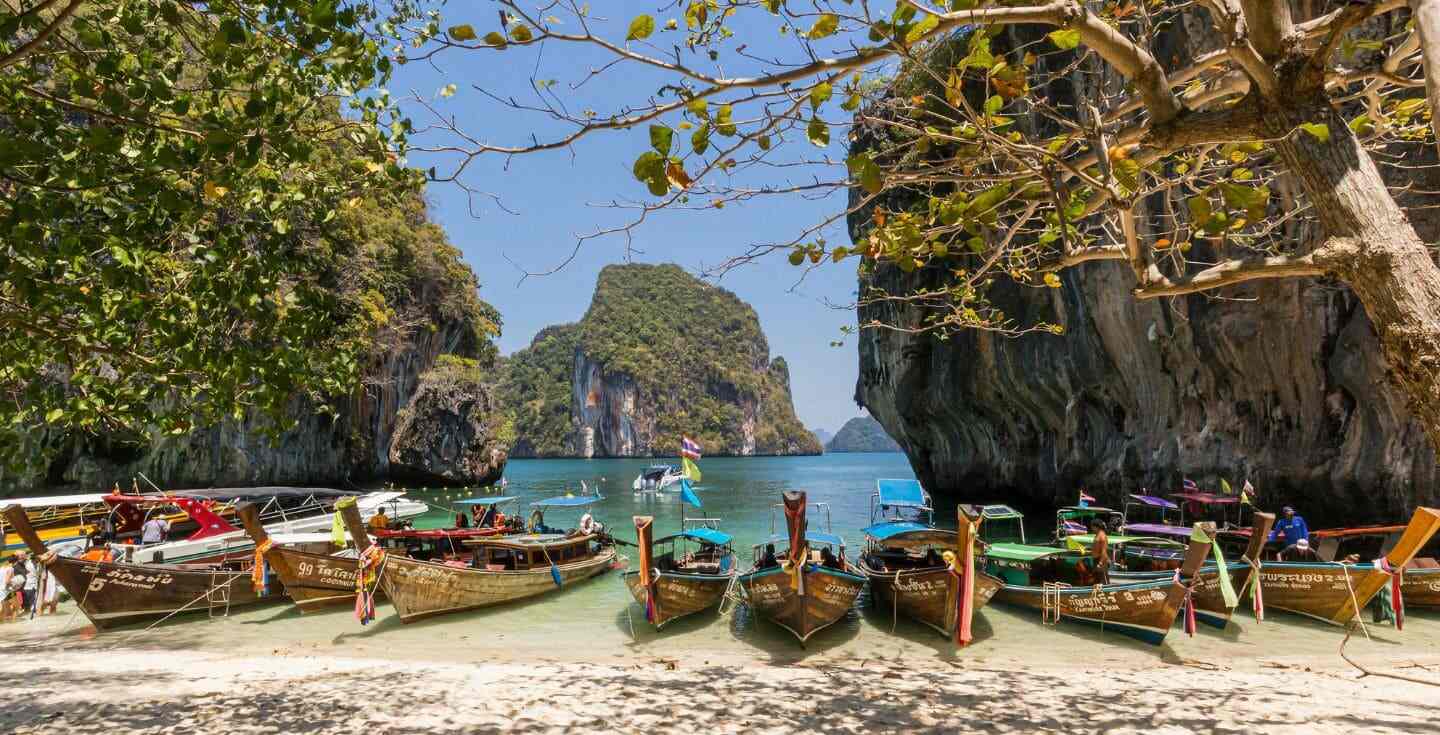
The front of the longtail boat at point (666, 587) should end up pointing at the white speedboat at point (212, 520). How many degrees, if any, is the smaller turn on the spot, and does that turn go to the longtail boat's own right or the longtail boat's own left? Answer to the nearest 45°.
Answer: approximately 90° to the longtail boat's own right

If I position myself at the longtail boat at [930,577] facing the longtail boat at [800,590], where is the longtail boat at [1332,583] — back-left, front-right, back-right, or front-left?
back-left

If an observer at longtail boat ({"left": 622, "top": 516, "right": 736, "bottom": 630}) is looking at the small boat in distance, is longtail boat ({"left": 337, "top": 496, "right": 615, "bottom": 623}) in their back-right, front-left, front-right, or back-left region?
front-left

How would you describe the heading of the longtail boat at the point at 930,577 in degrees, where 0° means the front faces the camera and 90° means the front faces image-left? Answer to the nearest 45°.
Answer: approximately 315°

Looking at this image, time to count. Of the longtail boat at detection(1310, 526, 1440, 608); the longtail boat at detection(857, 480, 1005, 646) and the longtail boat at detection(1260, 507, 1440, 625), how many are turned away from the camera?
0

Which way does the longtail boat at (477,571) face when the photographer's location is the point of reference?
facing the viewer and to the left of the viewer

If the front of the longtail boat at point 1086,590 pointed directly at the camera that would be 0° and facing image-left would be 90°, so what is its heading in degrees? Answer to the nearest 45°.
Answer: approximately 315°

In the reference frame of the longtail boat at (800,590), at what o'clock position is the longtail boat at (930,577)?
the longtail boat at (930,577) is roughly at 8 o'clock from the longtail boat at (800,590).

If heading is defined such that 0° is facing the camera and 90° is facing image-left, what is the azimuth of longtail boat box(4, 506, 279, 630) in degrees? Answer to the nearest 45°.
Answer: approximately 45°

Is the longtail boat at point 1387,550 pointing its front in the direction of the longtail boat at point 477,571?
no

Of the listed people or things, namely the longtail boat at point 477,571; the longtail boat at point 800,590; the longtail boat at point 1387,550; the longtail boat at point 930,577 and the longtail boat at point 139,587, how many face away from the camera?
0

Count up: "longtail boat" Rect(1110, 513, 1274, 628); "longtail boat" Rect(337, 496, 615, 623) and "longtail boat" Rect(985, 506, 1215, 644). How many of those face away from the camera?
0

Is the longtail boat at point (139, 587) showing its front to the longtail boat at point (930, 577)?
no

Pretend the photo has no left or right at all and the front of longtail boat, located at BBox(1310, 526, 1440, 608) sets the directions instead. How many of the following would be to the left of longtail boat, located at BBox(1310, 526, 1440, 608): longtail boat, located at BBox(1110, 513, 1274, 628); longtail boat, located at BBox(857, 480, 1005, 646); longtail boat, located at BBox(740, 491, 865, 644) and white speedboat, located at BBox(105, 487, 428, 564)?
0

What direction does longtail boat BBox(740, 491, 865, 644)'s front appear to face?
toward the camera

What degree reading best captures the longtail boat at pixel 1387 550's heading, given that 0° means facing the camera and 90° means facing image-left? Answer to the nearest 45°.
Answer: approximately 315°

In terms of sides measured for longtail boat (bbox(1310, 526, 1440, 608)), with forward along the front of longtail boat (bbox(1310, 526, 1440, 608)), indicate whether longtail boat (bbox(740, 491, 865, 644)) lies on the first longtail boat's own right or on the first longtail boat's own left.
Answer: on the first longtail boat's own right

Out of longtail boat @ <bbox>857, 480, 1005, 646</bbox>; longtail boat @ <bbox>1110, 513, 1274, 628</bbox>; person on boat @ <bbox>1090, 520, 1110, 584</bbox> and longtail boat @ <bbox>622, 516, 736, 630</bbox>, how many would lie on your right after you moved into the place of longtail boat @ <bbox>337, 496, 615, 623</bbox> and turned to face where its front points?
0

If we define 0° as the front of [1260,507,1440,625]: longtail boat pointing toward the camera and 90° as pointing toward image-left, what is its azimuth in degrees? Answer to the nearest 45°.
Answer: approximately 315°

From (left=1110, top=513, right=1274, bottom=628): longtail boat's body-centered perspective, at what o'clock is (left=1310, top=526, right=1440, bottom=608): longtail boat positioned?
(left=1310, top=526, right=1440, bottom=608): longtail boat is roughly at 9 o'clock from (left=1110, top=513, right=1274, bottom=628): longtail boat.

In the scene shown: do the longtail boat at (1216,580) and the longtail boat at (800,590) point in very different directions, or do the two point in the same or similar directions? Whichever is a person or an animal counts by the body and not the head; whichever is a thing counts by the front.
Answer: same or similar directions

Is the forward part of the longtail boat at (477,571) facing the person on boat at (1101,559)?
no

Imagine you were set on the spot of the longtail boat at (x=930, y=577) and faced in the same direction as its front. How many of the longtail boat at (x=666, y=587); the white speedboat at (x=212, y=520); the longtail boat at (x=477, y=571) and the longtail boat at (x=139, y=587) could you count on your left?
0
